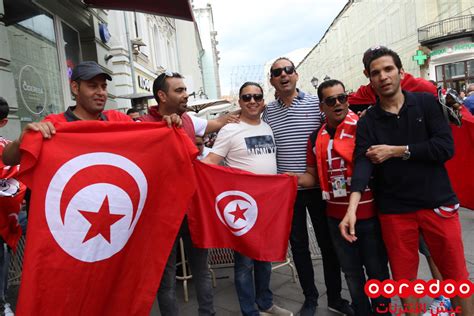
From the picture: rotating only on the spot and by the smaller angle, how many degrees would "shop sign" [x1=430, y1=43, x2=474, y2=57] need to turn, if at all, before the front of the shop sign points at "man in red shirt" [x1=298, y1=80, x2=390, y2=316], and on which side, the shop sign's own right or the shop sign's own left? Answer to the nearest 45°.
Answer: approximately 45° to the shop sign's own left

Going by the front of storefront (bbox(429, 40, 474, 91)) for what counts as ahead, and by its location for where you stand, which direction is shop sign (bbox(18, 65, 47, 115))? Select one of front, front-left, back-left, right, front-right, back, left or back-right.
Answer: front-left

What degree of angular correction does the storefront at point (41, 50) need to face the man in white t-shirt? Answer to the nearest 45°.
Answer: approximately 45° to its right

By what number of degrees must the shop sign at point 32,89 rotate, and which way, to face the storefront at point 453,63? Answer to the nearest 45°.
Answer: approximately 45° to its left

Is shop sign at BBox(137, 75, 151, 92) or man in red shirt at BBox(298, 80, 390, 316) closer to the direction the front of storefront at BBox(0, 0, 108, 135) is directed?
the man in red shirt

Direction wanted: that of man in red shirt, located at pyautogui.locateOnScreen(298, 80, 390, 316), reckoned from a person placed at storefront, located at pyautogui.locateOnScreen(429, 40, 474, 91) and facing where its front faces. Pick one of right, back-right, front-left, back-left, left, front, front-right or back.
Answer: front-left

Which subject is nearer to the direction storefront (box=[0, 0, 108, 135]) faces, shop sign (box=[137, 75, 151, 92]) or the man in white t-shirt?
the man in white t-shirt

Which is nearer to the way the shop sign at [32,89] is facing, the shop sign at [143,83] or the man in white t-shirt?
the man in white t-shirt

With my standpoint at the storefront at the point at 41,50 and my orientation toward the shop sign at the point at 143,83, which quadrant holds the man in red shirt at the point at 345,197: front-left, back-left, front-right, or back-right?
back-right

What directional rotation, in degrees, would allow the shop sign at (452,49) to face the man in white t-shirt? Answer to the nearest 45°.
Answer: approximately 45° to its left

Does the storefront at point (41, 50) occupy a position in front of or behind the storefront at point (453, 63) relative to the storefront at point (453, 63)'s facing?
in front

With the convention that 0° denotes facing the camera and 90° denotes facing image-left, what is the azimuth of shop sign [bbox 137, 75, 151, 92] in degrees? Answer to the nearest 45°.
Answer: approximately 315°
